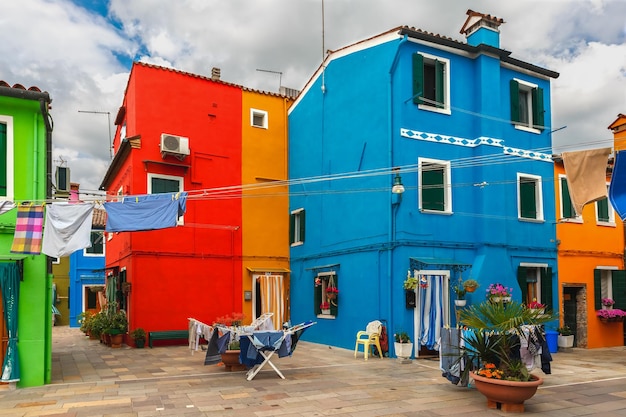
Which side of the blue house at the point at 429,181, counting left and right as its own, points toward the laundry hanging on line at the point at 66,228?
right

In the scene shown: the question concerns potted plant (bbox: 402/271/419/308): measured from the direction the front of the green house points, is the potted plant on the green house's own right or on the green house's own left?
on the green house's own left

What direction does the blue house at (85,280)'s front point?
toward the camera

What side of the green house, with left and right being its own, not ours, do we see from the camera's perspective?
front

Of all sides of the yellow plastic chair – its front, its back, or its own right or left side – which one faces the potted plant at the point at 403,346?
left

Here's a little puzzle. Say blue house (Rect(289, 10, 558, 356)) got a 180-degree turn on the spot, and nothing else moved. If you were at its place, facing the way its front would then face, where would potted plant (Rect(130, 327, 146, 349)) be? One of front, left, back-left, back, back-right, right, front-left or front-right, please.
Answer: front-left

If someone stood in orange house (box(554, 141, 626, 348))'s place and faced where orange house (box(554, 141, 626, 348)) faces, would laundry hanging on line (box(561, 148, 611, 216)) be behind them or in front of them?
in front

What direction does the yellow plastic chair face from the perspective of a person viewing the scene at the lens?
facing the viewer and to the left of the viewer

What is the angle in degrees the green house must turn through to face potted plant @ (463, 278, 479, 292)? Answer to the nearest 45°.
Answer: approximately 90° to its left
